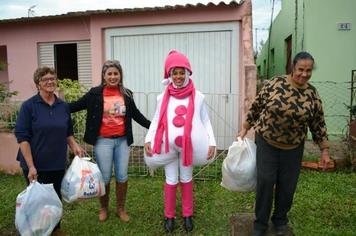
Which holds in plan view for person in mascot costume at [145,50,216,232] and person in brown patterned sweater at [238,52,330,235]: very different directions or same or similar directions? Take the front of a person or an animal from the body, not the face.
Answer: same or similar directions

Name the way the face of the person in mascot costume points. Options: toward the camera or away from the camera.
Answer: toward the camera

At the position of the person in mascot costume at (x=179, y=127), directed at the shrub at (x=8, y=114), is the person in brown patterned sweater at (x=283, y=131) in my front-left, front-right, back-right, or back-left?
back-right

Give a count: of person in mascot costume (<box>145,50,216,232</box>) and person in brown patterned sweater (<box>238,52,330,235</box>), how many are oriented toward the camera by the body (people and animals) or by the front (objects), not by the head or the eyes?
2

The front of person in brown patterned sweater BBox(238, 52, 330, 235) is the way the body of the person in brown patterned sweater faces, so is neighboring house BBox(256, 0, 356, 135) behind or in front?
behind

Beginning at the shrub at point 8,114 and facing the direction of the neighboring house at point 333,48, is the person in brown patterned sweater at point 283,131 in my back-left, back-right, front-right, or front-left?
front-right

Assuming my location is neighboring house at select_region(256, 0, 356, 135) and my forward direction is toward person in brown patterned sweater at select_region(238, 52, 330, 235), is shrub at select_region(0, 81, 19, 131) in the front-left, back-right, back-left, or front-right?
front-right

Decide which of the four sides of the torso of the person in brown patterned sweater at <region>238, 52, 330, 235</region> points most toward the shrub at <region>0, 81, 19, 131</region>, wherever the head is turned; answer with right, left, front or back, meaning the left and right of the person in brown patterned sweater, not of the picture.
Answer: right

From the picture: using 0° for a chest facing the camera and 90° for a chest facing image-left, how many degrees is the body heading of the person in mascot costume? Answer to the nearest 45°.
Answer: approximately 0°

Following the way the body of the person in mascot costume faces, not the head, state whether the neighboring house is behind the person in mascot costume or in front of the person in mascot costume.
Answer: behind

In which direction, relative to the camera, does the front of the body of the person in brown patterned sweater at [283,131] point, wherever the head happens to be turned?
toward the camera

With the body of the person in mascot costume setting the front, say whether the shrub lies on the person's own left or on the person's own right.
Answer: on the person's own right

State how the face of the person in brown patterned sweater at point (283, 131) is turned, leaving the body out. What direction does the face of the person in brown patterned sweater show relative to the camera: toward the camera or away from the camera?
toward the camera
